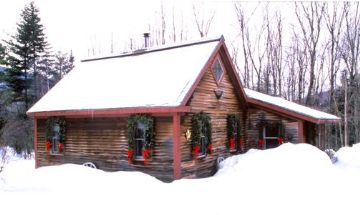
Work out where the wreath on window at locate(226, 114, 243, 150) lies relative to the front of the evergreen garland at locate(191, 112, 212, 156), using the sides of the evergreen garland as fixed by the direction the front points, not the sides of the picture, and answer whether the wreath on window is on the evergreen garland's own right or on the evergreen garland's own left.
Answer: on the evergreen garland's own left

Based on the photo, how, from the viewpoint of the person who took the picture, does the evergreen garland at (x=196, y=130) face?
facing the viewer and to the right of the viewer

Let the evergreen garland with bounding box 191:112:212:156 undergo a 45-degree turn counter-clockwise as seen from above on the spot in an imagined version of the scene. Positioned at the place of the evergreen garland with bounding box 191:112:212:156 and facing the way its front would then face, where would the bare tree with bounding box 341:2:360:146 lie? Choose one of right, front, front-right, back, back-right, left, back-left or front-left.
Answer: front-left

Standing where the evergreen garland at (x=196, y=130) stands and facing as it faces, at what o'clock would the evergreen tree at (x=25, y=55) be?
The evergreen tree is roughly at 6 o'clock from the evergreen garland.

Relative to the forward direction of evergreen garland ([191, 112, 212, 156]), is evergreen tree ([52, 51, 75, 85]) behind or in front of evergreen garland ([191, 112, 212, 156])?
behind

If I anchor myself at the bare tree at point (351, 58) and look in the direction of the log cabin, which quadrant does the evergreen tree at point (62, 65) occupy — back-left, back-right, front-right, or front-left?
front-right

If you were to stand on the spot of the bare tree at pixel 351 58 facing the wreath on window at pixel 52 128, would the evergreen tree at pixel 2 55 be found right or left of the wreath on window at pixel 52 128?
right

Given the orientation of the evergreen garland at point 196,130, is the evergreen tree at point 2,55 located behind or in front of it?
behind
